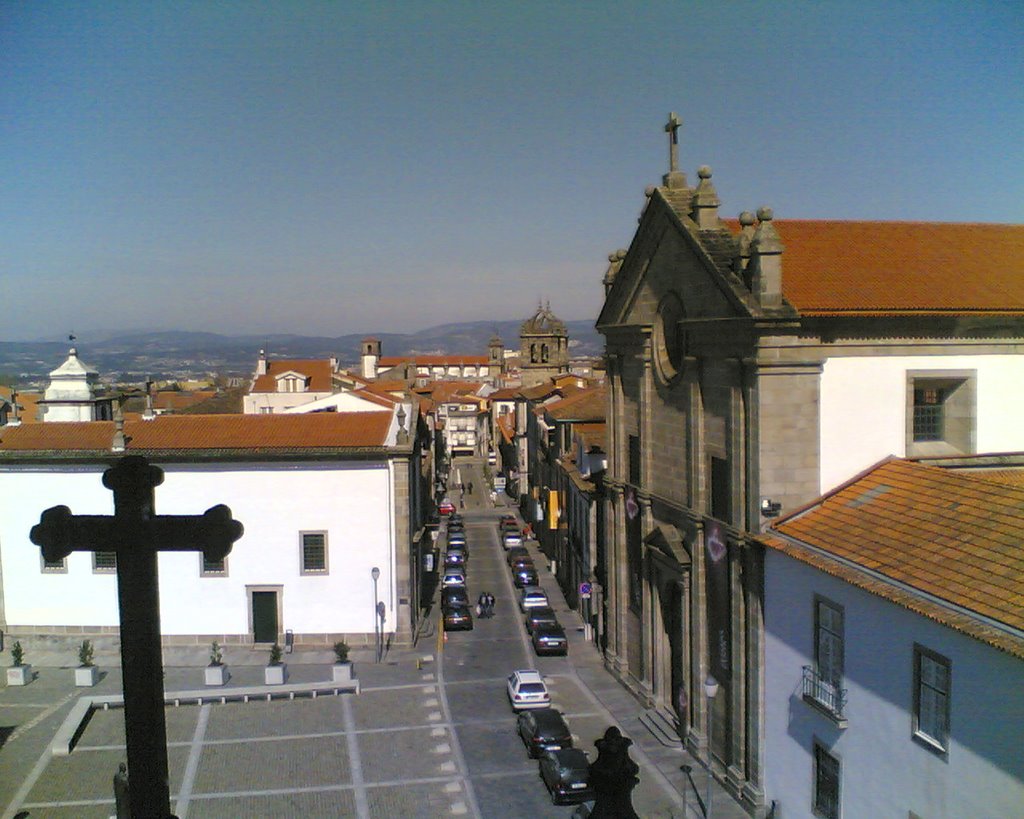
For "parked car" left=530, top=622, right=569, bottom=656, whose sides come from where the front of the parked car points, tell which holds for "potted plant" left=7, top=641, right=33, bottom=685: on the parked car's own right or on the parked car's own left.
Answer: on the parked car's own left

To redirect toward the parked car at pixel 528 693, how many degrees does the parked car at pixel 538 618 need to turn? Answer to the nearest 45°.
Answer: approximately 180°

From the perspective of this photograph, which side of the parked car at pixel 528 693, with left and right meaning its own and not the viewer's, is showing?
back

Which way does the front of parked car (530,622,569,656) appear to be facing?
away from the camera

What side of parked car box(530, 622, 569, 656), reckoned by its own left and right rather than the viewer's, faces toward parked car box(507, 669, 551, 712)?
back

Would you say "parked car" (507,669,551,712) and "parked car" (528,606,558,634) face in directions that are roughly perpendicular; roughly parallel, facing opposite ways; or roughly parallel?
roughly parallel

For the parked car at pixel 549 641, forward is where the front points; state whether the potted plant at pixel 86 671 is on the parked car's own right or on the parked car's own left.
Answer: on the parked car's own left

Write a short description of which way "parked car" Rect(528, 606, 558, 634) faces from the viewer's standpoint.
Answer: facing away from the viewer

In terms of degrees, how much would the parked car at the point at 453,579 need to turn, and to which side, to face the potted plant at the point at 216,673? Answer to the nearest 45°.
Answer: approximately 135° to its left

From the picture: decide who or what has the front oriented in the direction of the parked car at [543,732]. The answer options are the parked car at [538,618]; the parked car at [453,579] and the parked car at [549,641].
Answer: the parked car at [453,579]

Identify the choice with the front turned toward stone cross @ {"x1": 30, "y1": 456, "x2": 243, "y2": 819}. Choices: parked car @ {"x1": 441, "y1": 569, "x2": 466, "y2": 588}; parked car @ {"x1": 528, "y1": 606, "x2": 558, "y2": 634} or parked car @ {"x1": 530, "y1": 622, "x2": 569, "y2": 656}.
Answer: parked car @ {"x1": 441, "y1": 569, "x2": 466, "y2": 588}

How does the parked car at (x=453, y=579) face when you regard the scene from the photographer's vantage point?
facing away from the viewer

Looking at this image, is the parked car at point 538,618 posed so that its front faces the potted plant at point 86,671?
no

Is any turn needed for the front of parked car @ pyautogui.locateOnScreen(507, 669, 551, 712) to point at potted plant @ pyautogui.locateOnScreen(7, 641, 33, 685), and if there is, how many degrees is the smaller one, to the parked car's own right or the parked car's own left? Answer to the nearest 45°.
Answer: approximately 90° to the parked car's own left

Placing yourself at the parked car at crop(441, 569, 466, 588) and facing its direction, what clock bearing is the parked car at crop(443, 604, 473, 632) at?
the parked car at crop(443, 604, 473, 632) is roughly at 6 o'clock from the parked car at crop(441, 569, 466, 588).
